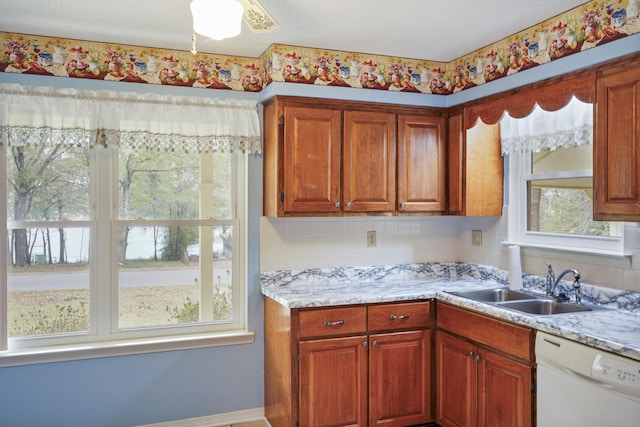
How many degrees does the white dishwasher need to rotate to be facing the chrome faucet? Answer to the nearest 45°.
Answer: approximately 135° to its right

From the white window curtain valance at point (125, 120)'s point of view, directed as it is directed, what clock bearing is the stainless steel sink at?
The stainless steel sink is roughly at 10 o'clock from the white window curtain valance.

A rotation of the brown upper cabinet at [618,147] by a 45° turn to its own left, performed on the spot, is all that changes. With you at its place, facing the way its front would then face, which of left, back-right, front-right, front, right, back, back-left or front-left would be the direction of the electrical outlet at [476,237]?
back-right

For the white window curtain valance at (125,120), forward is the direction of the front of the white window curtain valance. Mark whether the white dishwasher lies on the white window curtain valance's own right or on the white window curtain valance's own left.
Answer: on the white window curtain valance's own left

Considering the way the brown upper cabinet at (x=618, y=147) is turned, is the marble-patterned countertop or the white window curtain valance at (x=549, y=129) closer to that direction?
the marble-patterned countertop

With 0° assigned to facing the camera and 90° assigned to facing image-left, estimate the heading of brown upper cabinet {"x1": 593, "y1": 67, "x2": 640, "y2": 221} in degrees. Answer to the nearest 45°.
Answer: approximately 45°

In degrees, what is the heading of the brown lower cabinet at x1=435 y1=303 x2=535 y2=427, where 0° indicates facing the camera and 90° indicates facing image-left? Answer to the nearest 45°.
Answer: approximately 45°

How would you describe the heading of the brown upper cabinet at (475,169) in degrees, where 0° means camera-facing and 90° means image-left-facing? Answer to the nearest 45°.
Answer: approximately 45°
